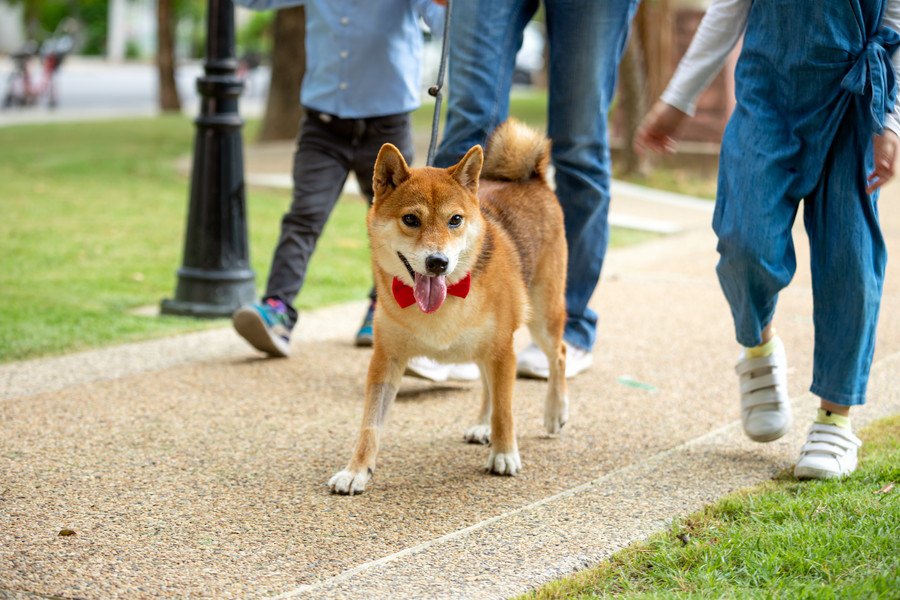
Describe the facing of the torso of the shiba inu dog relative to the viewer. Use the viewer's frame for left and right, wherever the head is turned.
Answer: facing the viewer and to the left of the viewer

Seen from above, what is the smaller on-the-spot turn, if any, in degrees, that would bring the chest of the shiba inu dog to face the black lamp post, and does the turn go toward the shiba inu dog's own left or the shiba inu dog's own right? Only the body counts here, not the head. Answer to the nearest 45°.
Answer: approximately 90° to the shiba inu dog's own right

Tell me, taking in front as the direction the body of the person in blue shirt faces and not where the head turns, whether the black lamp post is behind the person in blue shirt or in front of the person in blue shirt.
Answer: behind

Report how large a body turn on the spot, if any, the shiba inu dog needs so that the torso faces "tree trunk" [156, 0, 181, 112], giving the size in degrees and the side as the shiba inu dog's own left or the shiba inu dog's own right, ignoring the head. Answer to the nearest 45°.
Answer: approximately 135° to the shiba inu dog's own right

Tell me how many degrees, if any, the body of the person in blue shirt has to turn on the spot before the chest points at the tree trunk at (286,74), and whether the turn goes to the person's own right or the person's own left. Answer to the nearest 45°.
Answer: approximately 180°

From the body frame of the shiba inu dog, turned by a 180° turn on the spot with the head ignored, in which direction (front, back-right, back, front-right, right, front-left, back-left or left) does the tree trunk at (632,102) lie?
front-left
